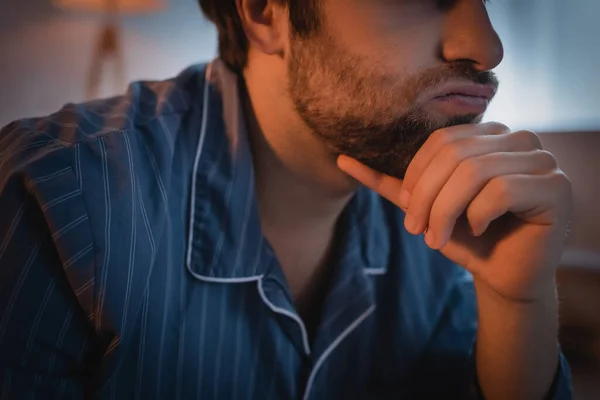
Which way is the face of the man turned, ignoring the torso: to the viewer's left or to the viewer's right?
to the viewer's right

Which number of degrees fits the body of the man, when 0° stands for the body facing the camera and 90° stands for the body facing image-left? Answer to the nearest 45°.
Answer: approximately 315°
